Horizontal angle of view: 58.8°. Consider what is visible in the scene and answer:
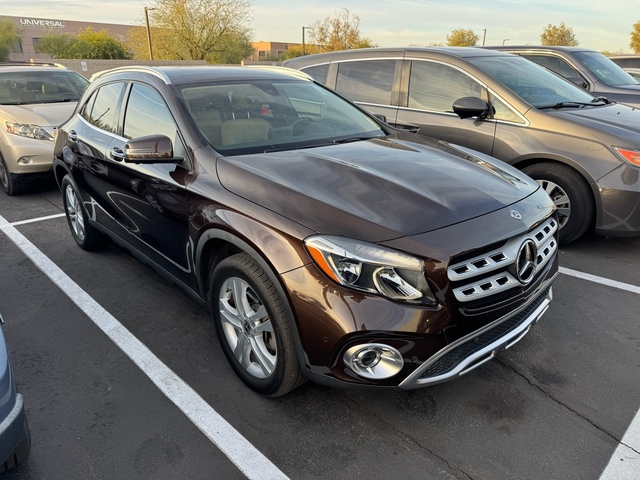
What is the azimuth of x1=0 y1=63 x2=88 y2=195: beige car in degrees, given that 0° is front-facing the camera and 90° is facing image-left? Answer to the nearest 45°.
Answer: approximately 315°

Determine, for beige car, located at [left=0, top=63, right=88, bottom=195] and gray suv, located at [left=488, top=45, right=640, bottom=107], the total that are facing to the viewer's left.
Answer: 0

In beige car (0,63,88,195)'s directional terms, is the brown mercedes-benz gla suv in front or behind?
in front

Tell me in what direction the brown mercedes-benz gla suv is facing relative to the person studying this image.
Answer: facing the viewer and to the right of the viewer

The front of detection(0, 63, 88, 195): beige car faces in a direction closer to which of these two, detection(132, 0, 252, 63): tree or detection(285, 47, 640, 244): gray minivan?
the gray minivan

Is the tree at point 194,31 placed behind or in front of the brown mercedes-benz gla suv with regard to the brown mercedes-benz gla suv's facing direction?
behind

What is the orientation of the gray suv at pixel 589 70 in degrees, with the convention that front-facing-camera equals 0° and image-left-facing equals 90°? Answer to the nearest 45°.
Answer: approximately 315°

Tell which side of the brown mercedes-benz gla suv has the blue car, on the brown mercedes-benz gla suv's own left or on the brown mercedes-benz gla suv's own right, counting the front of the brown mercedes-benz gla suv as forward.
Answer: on the brown mercedes-benz gla suv's own right

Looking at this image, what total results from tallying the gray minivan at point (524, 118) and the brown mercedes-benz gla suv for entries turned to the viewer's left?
0
